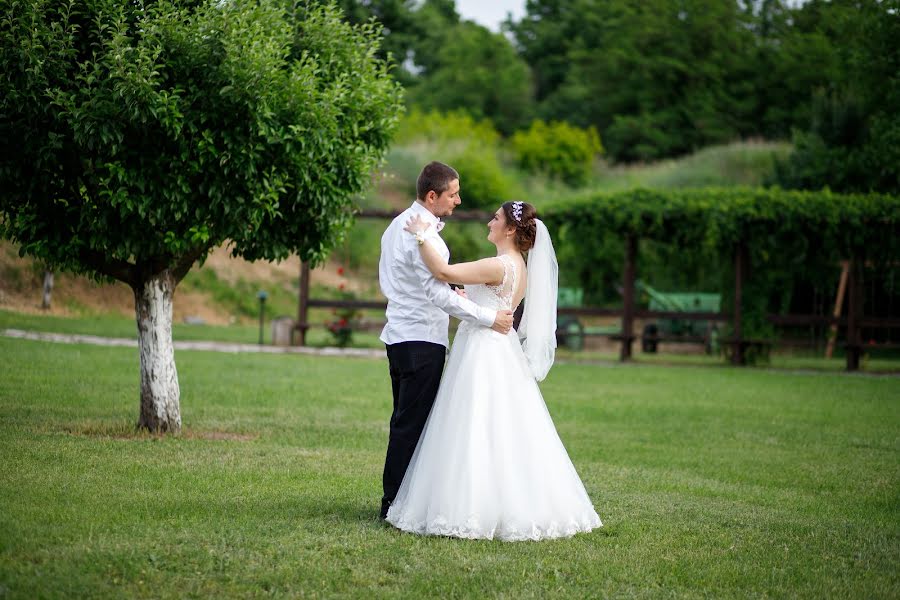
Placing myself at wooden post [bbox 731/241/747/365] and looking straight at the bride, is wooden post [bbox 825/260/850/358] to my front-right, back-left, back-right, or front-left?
back-left

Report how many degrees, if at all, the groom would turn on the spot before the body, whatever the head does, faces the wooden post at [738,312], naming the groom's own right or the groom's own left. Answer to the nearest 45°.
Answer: approximately 90° to the groom's own left

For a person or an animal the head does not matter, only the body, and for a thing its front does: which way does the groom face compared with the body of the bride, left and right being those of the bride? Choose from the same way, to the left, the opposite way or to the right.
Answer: the opposite way

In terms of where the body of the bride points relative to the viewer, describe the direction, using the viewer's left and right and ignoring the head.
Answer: facing to the left of the viewer

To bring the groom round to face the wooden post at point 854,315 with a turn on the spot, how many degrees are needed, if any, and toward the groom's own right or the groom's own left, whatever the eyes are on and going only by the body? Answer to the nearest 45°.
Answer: approximately 45° to the groom's own left

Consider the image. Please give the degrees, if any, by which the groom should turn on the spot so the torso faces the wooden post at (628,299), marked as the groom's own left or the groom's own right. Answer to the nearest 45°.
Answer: approximately 90° to the groom's own left

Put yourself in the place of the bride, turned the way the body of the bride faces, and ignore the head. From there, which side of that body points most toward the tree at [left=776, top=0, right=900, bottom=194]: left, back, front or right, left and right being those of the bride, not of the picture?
right

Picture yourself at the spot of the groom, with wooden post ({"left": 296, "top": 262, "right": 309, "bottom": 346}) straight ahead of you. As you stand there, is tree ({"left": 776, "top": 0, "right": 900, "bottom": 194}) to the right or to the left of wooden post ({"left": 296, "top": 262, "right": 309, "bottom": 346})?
right

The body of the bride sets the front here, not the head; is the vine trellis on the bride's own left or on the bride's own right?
on the bride's own right

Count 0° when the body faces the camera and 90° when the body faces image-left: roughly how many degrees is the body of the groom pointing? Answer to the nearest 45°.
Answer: approximately 270°
